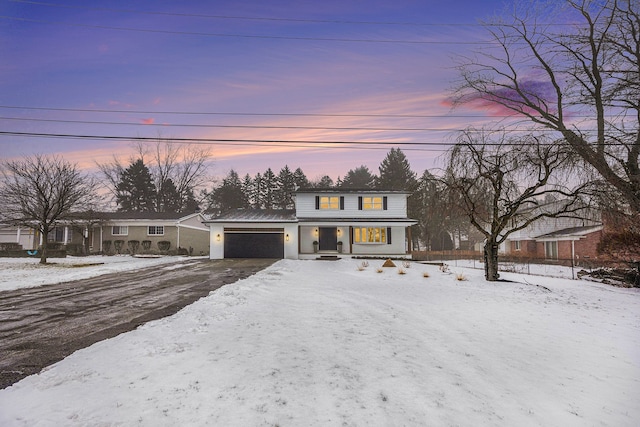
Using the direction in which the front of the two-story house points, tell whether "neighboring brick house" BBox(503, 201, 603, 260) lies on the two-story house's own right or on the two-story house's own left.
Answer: on the two-story house's own left

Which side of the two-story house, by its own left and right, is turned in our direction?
front

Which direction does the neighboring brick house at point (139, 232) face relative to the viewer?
toward the camera

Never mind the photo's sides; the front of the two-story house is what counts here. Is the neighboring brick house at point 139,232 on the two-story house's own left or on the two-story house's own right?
on the two-story house's own right

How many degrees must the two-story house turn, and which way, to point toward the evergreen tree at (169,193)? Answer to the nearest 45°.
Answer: approximately 135° to its right

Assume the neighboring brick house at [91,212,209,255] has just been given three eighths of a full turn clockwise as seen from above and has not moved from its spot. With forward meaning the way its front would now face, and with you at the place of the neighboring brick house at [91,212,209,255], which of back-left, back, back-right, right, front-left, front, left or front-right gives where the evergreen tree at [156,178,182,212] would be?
front-right

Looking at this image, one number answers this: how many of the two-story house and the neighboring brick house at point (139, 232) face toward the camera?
2

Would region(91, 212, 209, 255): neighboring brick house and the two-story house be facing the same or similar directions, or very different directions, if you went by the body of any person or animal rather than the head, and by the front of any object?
same or similar directions

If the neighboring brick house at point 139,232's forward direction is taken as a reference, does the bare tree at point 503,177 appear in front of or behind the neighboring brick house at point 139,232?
in front

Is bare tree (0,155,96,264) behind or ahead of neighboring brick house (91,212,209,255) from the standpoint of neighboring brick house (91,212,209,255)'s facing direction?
ahead

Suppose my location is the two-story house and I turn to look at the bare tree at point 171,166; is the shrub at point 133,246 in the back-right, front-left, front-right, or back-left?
front-left
